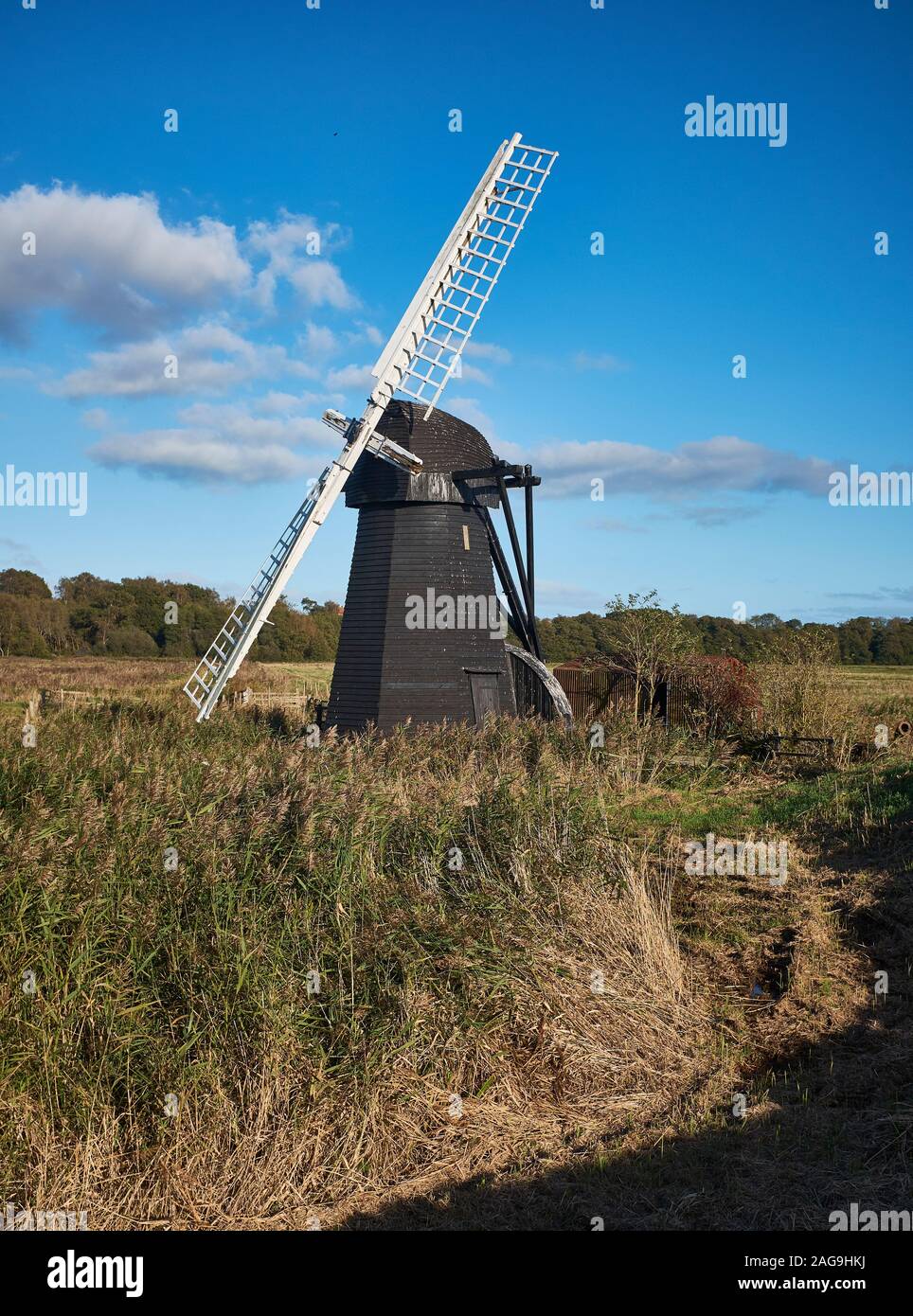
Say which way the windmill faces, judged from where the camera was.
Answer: facing the viewer and to the left of the viewer
